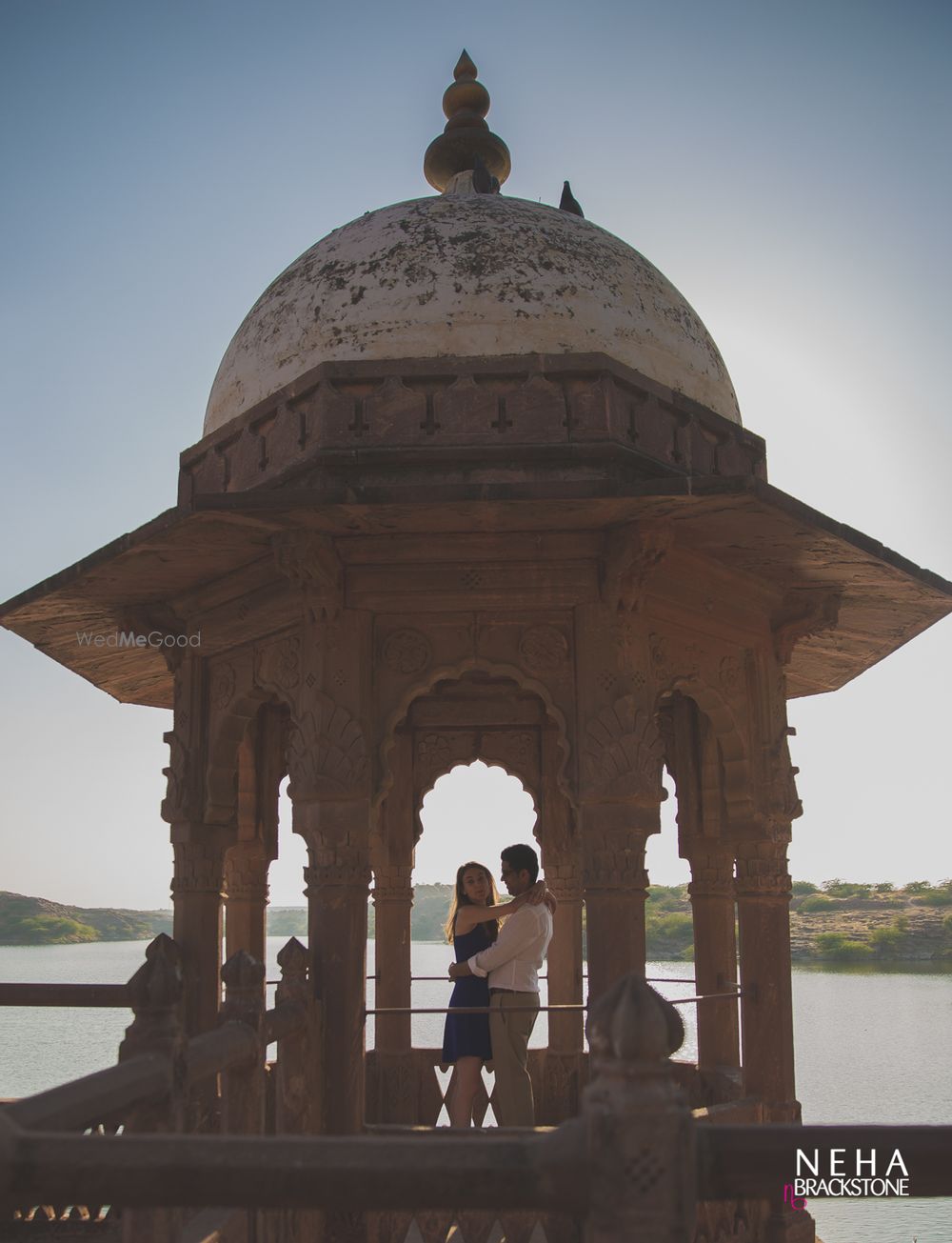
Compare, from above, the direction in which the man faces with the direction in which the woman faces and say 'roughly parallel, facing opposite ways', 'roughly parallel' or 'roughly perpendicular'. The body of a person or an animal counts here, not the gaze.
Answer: roughly parallel, facing opposite ways

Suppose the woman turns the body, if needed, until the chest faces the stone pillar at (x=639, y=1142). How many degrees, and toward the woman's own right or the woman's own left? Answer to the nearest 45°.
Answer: approximately 90° to the woman's own right

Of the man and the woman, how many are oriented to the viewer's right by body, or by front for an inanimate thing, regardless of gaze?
1

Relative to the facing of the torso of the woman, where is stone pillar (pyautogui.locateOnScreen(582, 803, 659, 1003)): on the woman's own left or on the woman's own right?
on the woman's own right

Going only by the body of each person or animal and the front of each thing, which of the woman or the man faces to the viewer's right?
the woman

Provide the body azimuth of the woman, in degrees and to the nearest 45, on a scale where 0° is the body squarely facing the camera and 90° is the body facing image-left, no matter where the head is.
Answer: approximately 270°

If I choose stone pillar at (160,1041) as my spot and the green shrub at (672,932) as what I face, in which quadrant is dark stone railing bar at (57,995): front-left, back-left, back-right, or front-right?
front-left

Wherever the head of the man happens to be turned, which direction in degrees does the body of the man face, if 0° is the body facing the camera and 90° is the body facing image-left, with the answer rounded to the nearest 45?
approximately 90°

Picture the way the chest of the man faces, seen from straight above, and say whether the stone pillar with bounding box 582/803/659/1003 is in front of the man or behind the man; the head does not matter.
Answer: behind

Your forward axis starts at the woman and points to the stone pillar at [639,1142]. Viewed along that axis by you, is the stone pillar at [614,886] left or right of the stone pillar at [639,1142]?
left
